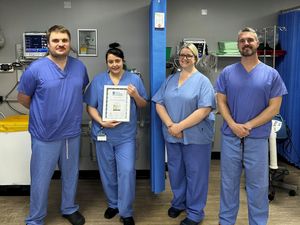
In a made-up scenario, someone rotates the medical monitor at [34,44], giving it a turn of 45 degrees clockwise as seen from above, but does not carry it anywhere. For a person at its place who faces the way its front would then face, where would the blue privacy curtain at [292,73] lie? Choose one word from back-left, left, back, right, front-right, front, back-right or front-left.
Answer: back-left

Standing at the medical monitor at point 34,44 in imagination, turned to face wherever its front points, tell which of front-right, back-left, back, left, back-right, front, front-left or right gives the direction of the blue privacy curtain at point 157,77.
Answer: front-left

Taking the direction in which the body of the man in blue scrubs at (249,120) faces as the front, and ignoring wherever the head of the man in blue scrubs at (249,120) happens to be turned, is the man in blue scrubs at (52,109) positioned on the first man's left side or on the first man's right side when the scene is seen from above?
on the first man's right side

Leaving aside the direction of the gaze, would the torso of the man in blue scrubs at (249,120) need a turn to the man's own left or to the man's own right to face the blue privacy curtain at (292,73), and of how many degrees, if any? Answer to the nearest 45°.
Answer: approximately 180°

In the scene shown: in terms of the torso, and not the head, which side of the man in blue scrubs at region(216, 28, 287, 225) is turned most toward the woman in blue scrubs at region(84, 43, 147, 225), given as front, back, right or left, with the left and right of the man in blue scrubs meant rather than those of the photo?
right

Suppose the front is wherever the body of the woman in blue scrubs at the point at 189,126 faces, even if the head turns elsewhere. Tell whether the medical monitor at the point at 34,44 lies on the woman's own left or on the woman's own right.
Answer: on the woman's own right

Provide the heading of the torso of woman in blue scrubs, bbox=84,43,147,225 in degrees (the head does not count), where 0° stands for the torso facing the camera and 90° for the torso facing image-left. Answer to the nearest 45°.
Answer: approximately 0°

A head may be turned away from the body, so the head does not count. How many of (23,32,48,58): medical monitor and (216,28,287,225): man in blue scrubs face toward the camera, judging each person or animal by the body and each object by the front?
2

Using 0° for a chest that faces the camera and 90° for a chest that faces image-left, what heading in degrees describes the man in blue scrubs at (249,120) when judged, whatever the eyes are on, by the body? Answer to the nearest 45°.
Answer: approximately 0°
